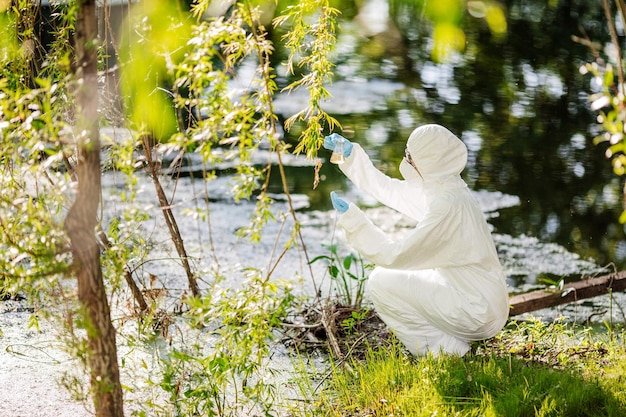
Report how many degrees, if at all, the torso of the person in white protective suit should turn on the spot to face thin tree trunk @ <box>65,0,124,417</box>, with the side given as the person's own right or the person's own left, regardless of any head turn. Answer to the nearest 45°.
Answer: approximately 45° to the person's own left

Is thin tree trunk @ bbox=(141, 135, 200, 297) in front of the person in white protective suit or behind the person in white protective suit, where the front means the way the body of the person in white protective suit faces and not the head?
in front

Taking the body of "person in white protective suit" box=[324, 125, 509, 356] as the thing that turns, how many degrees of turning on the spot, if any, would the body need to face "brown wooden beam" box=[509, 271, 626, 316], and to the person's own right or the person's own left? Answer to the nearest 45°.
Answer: approximately 135° to the person's own right

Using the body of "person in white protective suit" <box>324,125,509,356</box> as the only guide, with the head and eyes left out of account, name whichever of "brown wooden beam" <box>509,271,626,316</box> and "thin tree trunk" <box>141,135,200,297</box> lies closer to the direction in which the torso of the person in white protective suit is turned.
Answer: the thin tree trunk

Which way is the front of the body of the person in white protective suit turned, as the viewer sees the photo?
to the viewer's left

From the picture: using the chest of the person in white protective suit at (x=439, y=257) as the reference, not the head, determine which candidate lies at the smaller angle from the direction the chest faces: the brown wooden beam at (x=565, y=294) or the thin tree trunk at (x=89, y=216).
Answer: the thin tree trunk

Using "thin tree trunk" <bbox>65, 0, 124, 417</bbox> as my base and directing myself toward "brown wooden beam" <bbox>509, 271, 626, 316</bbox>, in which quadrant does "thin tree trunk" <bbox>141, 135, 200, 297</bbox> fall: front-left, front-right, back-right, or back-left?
front-left

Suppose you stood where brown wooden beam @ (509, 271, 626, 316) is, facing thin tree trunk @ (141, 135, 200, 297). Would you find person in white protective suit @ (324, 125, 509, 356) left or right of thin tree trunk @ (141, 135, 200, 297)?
left

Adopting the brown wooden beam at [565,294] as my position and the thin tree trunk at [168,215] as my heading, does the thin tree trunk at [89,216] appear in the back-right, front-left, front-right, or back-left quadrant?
front-left

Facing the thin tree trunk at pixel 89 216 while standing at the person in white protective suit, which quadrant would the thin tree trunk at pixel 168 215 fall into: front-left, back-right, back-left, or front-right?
front-right
